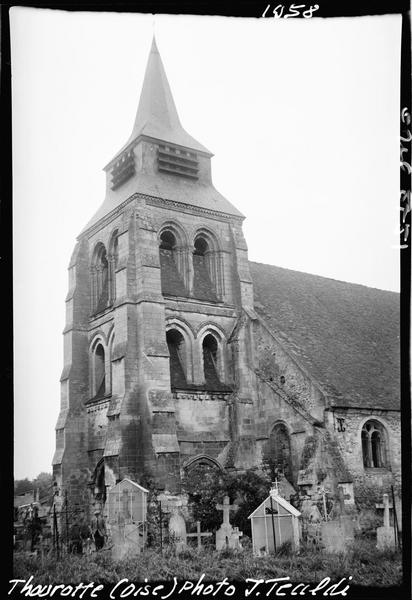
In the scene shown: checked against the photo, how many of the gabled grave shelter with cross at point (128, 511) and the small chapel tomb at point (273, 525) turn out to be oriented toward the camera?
2

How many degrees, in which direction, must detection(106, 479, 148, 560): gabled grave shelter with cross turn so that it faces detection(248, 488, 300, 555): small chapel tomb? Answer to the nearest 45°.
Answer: approximately 45° to its left

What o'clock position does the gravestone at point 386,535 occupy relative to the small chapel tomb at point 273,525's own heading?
The gravestone is roughly at 9 o'clock from the small chapel tomb.

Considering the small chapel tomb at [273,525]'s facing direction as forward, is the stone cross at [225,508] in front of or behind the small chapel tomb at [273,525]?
behind

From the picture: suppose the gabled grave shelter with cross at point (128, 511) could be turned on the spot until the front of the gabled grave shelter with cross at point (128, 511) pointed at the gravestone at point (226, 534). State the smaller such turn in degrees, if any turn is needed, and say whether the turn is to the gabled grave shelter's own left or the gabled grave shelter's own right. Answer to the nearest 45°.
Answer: approximately 90° to the gabled grave shelter's own left

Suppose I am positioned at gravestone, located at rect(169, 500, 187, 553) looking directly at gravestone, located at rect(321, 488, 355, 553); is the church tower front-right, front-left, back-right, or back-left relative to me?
back-left

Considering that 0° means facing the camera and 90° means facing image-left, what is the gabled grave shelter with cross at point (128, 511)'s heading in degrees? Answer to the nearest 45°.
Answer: approximately 0°

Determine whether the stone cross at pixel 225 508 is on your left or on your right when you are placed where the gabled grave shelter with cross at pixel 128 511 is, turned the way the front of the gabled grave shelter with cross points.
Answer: on your left

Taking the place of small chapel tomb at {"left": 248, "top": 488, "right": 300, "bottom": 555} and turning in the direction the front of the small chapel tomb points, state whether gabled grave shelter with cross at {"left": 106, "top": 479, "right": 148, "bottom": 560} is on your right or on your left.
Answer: on your right

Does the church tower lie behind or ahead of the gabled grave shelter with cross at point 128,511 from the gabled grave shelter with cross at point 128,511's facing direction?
behind

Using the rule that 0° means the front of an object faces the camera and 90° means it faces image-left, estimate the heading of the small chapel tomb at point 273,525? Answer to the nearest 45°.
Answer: approximately 0°
